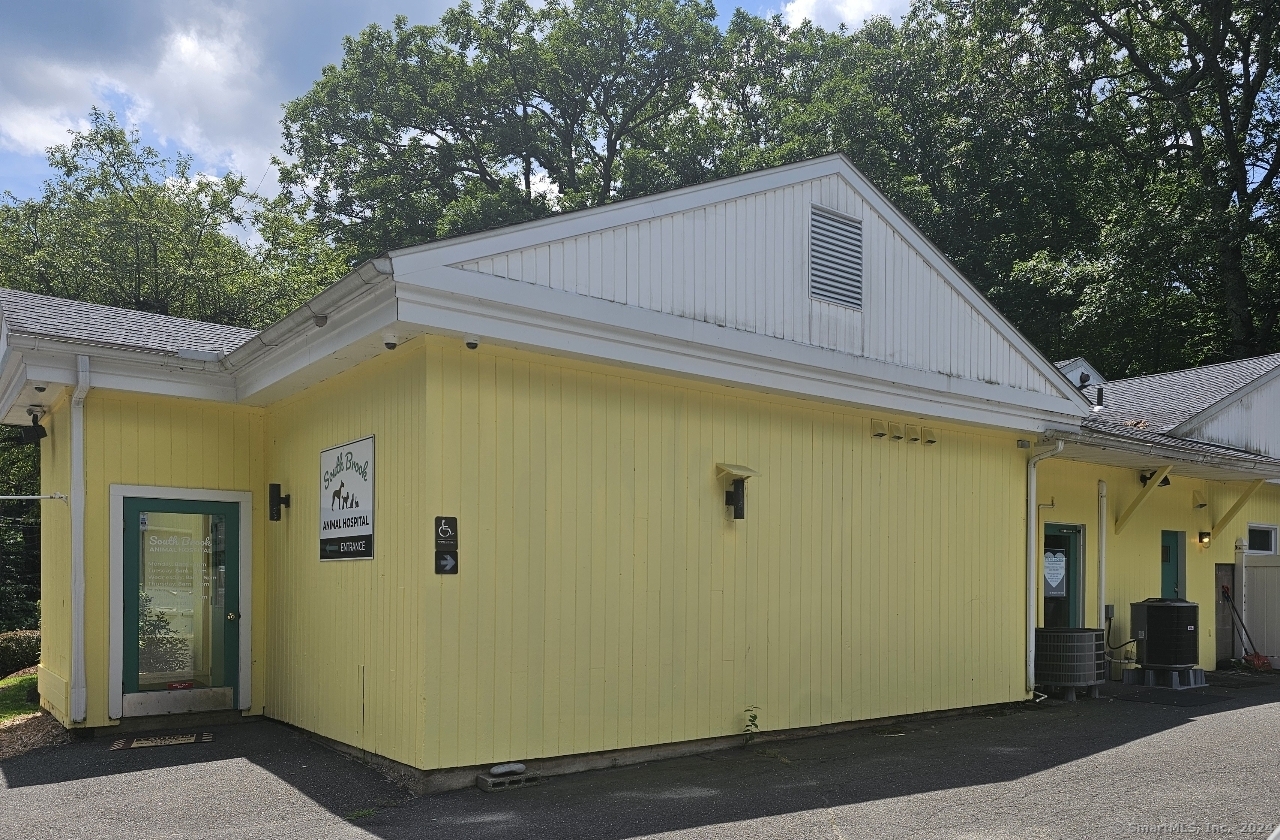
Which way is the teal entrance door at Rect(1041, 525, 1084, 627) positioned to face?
toward the camera

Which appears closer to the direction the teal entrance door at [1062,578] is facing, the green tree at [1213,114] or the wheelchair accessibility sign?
the wheelchair accessibility sign

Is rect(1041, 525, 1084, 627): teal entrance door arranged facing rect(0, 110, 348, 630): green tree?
no

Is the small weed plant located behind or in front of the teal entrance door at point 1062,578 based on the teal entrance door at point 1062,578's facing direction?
in front

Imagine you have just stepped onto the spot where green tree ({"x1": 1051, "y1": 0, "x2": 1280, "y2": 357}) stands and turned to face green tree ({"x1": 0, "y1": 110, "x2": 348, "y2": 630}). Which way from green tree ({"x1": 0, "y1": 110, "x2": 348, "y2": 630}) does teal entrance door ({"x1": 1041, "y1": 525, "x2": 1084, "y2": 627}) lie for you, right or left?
left

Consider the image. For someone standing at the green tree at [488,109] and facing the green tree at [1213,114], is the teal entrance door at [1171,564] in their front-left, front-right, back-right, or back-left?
front-right

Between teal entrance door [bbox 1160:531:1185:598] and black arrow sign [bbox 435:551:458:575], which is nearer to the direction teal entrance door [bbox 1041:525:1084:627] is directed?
the black arrow sign
